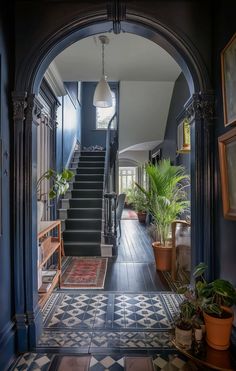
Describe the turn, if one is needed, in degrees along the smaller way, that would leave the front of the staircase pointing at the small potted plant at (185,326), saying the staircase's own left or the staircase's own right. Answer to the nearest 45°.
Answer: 0° — it already faces it

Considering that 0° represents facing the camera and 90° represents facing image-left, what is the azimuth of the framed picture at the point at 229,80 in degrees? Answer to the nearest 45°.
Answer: approximately 90°

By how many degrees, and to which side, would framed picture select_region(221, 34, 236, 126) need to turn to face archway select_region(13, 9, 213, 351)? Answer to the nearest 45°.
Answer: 0° — it already faces it

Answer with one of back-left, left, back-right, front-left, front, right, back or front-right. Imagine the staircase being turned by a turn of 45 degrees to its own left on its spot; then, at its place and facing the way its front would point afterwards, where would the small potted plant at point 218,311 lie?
front-right

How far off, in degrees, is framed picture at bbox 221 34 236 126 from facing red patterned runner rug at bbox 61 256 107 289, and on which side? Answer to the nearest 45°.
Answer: approximately 45° to its right

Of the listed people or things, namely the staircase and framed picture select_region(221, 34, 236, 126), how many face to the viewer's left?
1

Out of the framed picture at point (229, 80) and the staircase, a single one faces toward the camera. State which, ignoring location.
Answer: the staircase

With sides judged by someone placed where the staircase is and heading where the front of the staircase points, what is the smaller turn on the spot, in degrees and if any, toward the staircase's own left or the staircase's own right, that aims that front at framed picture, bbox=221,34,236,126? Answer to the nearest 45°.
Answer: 0° — it already faces it

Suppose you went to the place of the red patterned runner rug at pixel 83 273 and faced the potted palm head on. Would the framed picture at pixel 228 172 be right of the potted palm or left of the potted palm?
right

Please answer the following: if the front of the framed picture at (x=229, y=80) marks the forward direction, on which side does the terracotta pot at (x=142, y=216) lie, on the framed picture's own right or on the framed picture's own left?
on the framed picture's own right

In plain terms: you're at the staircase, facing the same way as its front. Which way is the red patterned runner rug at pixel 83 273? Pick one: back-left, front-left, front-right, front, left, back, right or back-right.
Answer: front

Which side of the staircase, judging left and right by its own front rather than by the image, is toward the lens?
front

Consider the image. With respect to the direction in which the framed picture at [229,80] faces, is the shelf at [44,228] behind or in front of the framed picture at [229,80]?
in front
